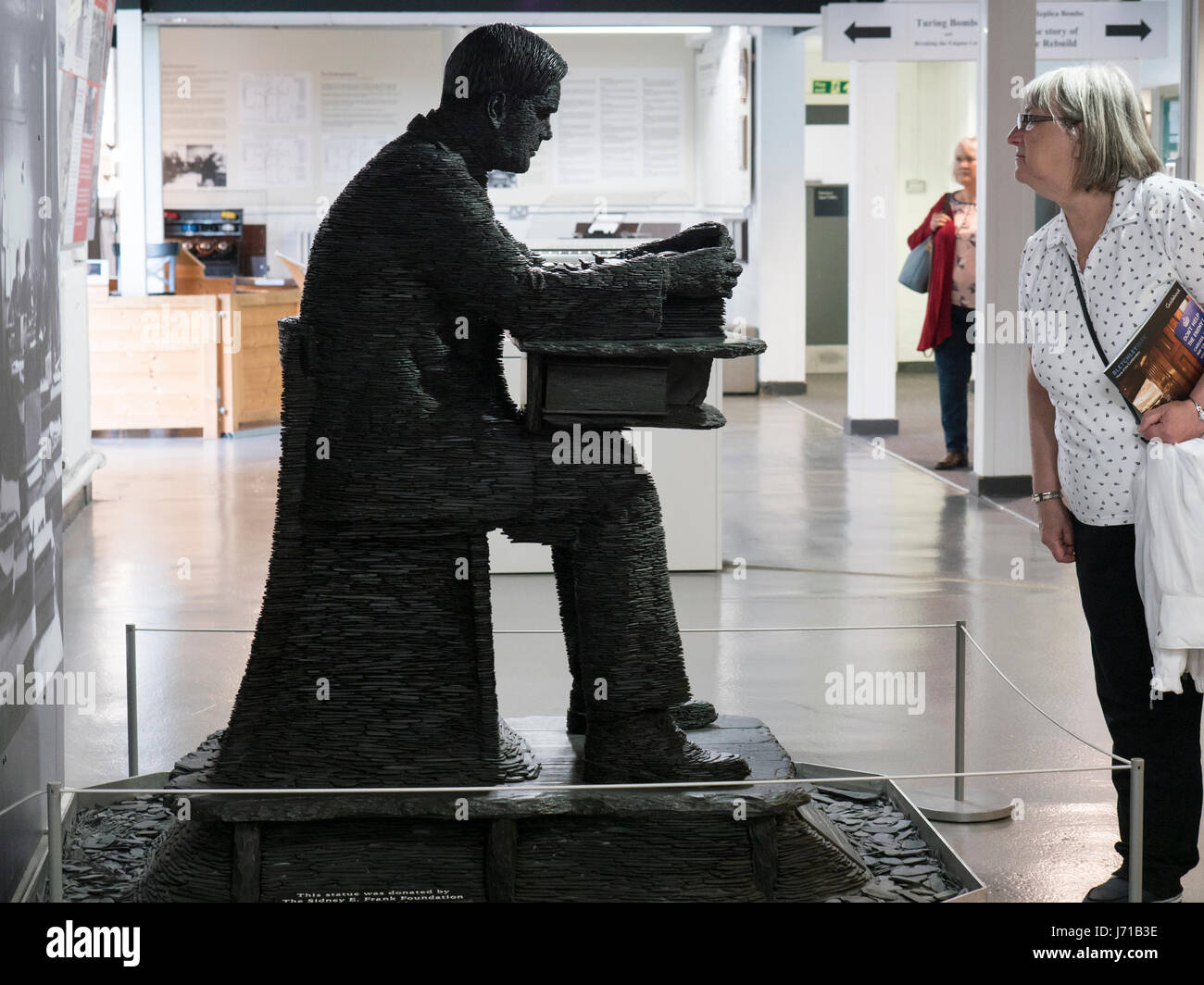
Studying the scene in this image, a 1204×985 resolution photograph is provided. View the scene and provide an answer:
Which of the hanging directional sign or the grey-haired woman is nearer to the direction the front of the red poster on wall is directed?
the grey-haired woman

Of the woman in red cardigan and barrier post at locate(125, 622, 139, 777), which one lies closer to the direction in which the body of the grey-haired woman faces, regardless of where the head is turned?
the barrier post

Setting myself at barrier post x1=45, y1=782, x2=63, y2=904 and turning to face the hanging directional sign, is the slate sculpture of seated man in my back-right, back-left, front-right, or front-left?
front-right

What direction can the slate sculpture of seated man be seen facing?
to the viewer's right

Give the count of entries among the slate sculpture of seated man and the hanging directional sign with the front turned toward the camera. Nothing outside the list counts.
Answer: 1

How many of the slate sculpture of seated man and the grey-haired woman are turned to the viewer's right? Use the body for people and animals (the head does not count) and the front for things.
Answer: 1

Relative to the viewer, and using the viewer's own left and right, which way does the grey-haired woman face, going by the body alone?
facing the viewer and to the left of the viewer

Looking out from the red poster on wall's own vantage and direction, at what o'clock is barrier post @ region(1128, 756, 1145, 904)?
The barrier post is roughly at 1 o'clock from the red poster on wall.

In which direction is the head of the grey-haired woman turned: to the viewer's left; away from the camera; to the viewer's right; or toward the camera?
to the viewer's left

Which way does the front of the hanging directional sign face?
toward the camera

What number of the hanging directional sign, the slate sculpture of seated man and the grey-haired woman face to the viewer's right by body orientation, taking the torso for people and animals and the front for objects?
1

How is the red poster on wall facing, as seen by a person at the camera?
facing the viewer and to the right of the viewer

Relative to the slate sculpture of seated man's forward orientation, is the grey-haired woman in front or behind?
in front

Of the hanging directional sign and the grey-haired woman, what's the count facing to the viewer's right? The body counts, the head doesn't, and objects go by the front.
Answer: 0

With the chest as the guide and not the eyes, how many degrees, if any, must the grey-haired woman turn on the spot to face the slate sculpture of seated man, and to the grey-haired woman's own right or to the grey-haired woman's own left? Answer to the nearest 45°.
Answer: approximately 45° to the grey-haired woman's own right

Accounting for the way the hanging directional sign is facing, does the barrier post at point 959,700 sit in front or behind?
in front

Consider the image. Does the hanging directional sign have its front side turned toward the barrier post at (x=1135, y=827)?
yes
